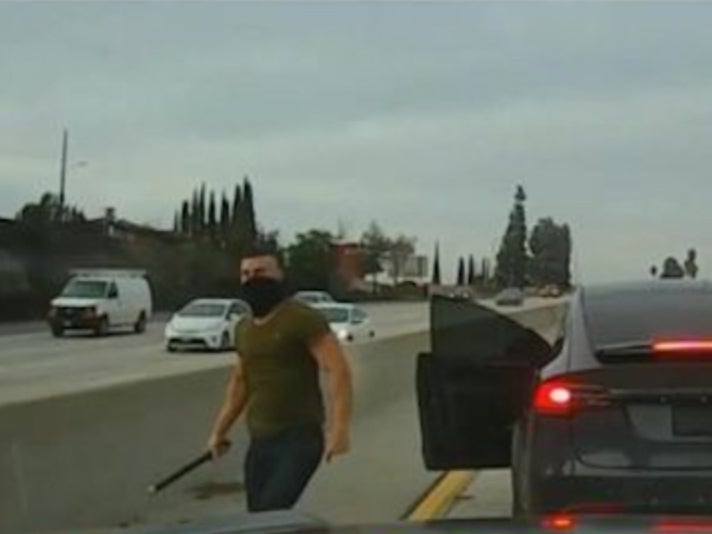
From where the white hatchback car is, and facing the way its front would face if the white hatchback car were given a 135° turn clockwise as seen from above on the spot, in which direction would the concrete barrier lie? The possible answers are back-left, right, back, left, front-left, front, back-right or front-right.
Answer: back

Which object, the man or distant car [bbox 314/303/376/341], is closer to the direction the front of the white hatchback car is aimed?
the man

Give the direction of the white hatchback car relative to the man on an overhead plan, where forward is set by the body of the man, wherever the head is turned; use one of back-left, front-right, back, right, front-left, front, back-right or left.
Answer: back-right

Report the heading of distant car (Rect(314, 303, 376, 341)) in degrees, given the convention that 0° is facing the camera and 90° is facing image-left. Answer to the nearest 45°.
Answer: approximately 45°

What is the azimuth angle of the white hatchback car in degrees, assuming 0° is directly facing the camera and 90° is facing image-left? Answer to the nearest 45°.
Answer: approximately 45°

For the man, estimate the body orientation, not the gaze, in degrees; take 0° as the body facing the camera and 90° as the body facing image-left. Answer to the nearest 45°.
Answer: approximately 45°

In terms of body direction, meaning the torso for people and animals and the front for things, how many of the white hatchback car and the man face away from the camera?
0

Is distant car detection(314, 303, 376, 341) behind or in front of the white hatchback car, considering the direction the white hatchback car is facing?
behind

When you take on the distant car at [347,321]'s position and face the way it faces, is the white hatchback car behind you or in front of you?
in front
